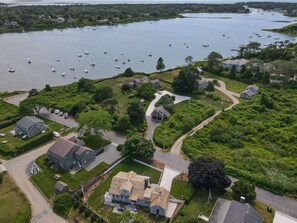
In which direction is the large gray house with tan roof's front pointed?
toward the camera

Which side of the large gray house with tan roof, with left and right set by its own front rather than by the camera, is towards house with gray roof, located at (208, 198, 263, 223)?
left

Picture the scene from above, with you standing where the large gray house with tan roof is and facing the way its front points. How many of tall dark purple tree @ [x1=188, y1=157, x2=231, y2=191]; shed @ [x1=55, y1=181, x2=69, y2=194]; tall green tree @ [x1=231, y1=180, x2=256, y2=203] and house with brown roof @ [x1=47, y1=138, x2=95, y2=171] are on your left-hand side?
2

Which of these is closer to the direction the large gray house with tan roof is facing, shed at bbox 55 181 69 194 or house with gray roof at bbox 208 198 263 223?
the house with gray roof

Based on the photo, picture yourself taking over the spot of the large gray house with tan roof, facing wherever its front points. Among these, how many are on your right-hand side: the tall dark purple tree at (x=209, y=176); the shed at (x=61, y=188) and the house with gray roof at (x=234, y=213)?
1

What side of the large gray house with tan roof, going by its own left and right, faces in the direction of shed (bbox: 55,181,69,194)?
right

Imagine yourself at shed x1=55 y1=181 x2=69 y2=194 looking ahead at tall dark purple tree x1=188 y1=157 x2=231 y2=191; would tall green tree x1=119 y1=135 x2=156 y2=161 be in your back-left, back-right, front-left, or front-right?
front-left
